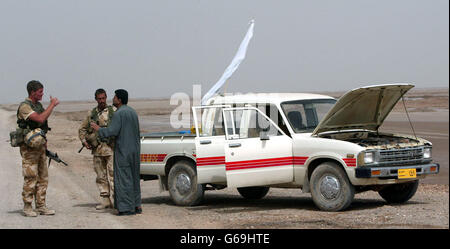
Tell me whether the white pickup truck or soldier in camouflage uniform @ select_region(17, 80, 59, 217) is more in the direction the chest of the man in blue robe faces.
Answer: the soldier in camouflage uniform

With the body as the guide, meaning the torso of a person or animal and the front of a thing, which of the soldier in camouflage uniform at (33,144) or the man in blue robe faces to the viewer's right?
the soldier in camouflage uniform

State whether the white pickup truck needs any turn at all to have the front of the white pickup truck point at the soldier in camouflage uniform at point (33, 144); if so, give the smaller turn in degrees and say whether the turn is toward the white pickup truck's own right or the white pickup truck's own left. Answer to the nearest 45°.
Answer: approximately 135° to the white pickup truck's own right

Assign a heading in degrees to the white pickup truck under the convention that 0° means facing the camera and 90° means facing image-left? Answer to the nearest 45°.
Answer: approximately 315°

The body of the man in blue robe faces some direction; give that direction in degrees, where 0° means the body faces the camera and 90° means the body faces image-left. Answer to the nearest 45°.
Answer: approximately 135°

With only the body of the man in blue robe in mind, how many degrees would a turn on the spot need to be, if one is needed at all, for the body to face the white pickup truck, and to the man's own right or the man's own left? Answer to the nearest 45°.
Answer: approximately 135° to the man's own right

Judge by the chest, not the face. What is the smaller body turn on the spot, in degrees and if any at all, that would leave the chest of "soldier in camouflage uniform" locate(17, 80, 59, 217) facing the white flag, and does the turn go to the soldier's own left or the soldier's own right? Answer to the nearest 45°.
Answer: approximately 45° to the soldier's own left

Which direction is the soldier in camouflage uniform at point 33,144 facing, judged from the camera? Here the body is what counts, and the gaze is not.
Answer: to the viewer's right

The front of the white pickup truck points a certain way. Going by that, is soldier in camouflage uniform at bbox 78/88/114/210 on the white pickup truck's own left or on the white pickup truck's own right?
on the white pickup truck's own right

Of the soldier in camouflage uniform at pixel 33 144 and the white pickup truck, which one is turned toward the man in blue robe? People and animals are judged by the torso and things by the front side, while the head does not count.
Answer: the soldier in camouflage uniform

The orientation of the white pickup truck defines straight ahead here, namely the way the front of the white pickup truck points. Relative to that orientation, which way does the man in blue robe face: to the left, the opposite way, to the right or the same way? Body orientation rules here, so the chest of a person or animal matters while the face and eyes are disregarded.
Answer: the opposite way

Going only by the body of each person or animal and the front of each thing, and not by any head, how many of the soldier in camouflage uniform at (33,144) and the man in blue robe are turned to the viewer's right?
1
